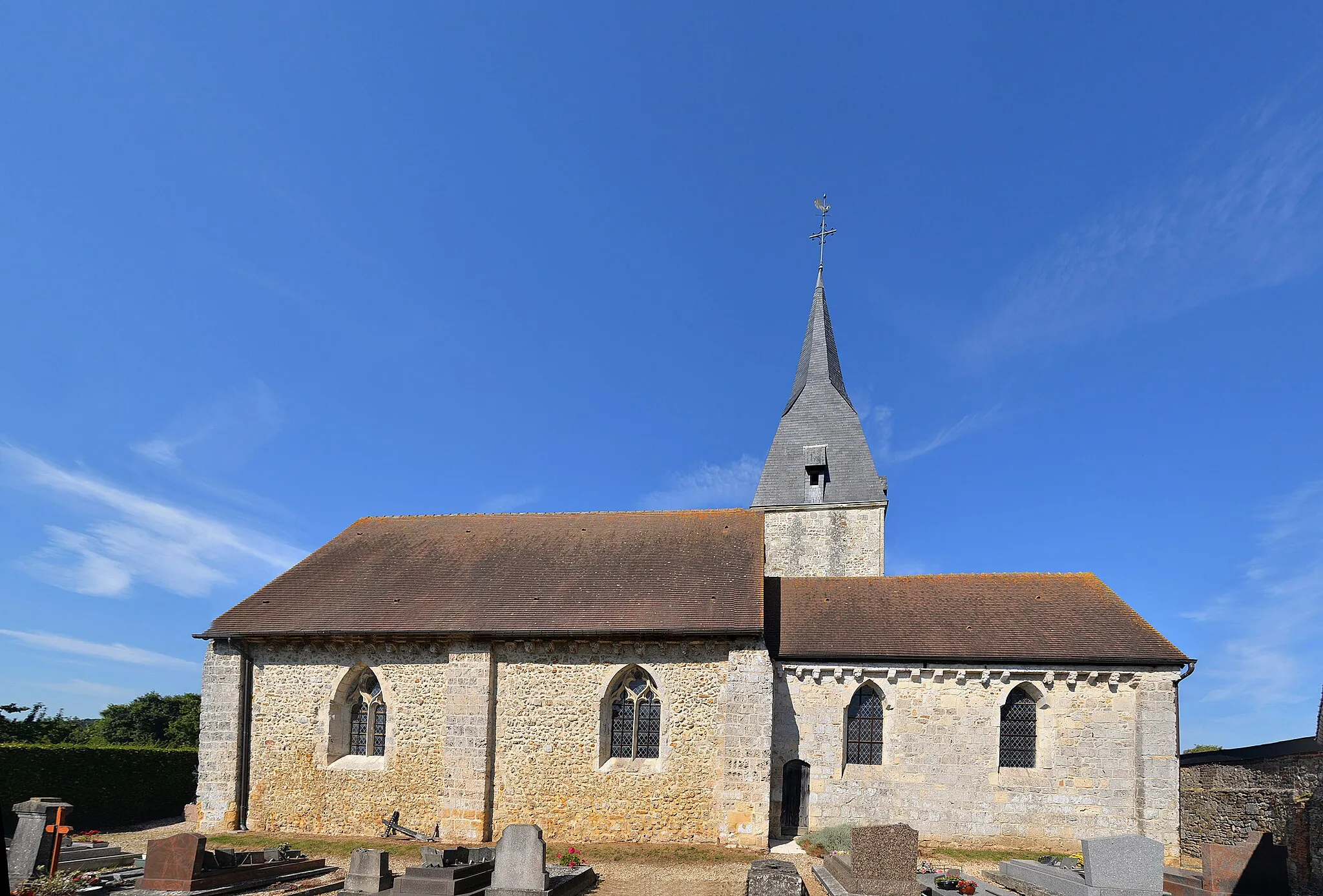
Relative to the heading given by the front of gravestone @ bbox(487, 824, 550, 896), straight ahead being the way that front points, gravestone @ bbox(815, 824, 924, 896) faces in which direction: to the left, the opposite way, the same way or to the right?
the same way

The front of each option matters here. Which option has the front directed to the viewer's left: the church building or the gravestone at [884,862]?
the church building

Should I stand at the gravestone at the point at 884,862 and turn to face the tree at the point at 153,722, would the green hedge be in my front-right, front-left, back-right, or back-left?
front-left

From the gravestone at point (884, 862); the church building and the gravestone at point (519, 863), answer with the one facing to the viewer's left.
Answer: the church building

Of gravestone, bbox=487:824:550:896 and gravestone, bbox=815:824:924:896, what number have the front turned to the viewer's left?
0

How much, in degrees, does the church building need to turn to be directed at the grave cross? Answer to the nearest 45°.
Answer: approximately 45° to its left

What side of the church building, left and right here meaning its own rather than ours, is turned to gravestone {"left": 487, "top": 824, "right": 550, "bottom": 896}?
left

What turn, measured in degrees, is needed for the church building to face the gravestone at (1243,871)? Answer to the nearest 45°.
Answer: approximately 135° to its left

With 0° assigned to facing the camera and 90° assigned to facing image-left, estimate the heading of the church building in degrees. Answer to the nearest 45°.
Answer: approximately 90°
